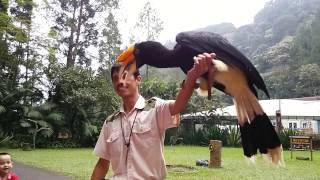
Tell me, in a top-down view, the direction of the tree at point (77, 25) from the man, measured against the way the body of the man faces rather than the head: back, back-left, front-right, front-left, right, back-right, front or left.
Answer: back-right

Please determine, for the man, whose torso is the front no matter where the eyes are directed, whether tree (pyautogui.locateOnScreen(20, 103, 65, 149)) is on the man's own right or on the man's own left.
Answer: on the man's own right

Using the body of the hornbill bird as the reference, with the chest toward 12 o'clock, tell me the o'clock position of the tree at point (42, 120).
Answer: The tree is roughly at 2 o'clock from the hornbill bird.

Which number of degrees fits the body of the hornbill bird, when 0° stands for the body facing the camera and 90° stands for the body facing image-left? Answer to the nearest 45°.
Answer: approximately 90°

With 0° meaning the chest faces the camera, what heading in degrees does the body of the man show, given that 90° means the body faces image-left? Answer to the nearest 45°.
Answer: approximately 45°

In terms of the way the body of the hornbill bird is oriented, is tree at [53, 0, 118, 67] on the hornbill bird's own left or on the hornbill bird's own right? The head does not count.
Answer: on the hornbill bird's own right

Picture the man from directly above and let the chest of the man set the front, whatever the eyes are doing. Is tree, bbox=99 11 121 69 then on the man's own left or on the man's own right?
on the man's own right
